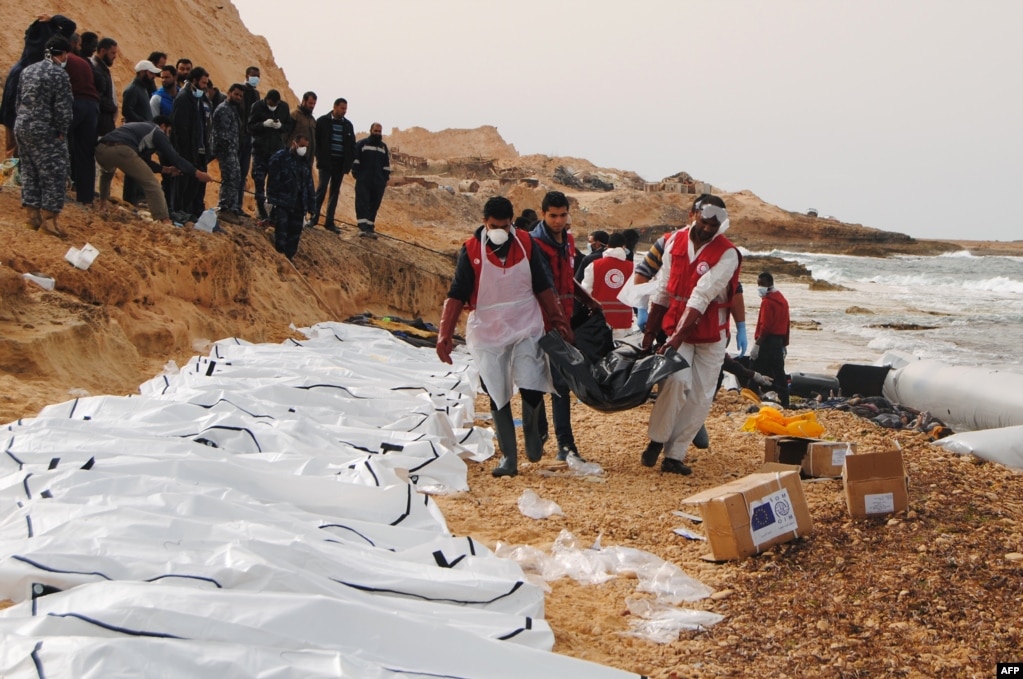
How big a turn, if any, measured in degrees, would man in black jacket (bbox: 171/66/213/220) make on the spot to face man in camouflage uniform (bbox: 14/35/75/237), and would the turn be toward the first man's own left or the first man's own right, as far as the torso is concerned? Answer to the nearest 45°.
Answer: approximately 90° to the first man's own right

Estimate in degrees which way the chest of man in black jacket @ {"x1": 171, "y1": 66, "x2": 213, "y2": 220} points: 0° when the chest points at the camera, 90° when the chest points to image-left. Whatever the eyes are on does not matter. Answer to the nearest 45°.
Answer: approximately 315°

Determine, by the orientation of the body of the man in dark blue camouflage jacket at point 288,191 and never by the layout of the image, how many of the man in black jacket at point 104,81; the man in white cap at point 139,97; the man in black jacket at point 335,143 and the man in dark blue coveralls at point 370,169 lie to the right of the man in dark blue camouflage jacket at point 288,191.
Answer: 2

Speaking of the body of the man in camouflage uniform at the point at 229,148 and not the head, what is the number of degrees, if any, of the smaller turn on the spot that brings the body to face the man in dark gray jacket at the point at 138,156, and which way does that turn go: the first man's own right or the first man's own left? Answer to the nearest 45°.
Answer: approximately 90° to the first man's own right

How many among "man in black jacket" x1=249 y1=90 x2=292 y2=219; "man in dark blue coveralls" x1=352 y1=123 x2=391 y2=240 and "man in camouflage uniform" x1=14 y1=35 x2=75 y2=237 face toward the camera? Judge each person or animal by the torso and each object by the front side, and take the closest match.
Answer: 2

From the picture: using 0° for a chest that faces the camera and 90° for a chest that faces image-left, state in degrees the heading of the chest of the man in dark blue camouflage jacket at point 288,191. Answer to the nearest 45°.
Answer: approximately 315°

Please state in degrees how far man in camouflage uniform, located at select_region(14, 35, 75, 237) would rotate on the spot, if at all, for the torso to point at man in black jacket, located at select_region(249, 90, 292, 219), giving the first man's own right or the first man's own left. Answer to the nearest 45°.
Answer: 0° — they already face them
